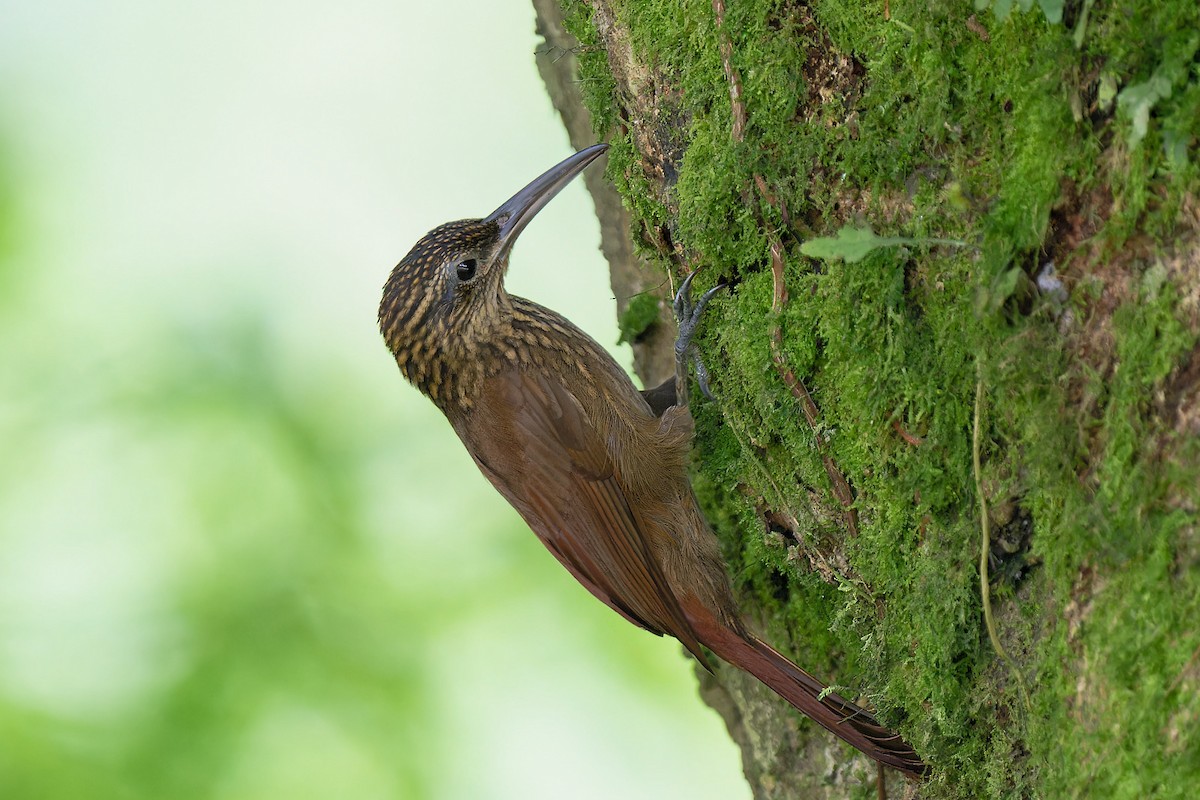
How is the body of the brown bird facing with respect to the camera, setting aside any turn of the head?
to the viewer's right

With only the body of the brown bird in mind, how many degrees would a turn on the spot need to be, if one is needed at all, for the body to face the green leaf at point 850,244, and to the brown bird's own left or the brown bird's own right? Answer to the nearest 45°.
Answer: approximately 45° to the brown bird's own right
